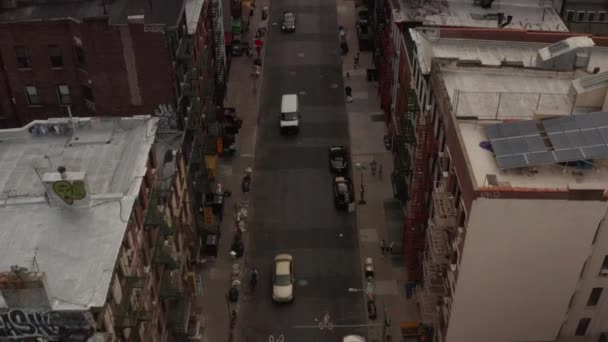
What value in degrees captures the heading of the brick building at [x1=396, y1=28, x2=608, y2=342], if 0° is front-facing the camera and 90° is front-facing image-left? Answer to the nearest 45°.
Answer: approximately 90°
